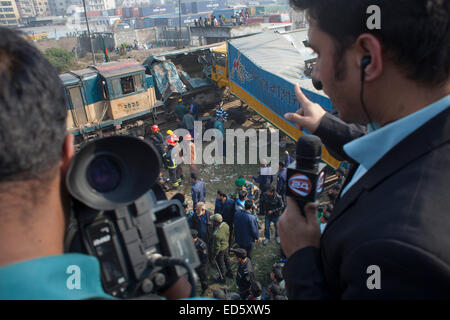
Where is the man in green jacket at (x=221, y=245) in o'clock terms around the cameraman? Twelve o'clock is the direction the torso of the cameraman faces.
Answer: The man in green jacket is roughly at 1 o'clock from the cameraman.

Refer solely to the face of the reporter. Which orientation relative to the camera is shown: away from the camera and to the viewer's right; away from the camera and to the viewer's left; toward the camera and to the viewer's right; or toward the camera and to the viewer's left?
away from the camera and to the viewer's left

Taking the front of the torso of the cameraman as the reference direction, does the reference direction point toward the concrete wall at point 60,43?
yes

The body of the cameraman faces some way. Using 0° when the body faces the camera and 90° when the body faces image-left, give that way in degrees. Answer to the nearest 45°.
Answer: approximately 180°

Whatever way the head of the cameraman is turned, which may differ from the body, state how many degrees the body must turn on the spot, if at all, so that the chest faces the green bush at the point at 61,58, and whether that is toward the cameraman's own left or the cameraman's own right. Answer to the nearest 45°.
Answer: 0° — they already face it
